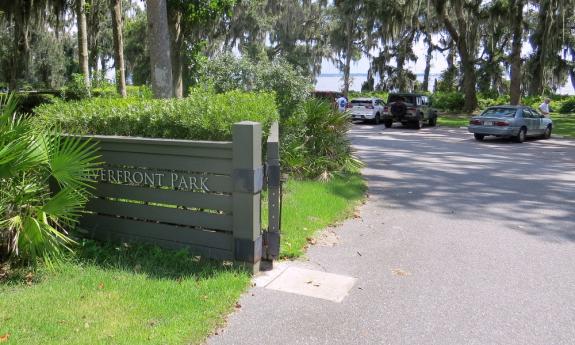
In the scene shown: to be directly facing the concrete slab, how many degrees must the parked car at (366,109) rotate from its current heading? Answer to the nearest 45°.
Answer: approximately 135° to its right

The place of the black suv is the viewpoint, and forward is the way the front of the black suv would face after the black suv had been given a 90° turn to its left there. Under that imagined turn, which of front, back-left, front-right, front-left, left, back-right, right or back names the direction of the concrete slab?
back-left

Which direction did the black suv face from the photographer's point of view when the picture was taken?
facing away from the viewer and to the right of the viewer

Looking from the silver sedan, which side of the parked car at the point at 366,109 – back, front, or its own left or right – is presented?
right
